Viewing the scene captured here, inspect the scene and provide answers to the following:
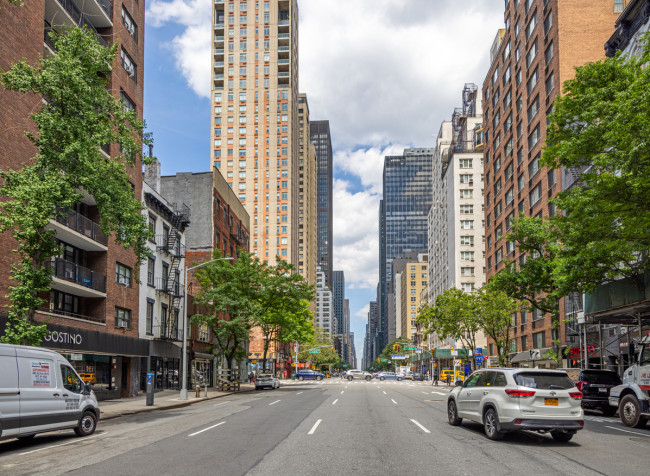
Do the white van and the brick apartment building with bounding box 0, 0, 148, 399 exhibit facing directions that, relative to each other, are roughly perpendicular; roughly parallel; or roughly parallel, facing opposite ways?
roughly perpendicular

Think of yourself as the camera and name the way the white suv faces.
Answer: facing away from the viewer and to the left of the viewer

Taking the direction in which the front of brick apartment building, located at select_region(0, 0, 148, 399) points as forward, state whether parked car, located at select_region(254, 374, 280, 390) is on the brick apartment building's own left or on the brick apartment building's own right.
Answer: on the brick apartment building's own left

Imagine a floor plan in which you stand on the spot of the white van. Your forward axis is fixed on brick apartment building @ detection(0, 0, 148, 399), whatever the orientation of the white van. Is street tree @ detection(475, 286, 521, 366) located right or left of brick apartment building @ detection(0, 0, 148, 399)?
right
